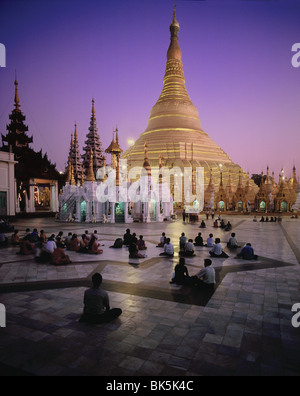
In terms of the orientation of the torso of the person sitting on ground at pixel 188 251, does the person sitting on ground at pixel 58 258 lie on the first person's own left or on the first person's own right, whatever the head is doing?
on the first person's own left

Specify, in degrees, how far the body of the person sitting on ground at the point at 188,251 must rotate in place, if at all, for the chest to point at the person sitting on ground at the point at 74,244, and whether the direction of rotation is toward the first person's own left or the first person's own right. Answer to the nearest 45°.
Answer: approximately 45° to the first person's own left

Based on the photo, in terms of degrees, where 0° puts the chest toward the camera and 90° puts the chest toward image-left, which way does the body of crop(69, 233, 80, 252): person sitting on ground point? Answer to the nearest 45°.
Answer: approximately 180°

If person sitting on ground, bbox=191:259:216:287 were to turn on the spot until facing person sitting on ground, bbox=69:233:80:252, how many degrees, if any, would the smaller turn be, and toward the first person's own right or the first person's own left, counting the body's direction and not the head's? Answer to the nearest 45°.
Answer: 0° — they already face them

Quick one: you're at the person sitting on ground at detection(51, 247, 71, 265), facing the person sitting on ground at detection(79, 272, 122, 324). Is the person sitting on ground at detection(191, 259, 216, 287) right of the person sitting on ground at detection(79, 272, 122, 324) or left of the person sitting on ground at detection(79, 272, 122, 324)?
left

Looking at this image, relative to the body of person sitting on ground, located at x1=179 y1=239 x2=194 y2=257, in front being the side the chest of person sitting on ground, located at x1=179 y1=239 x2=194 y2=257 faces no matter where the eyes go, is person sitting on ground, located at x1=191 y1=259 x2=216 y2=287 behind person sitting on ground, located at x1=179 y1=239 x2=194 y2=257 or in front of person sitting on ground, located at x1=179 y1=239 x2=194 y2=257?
behind

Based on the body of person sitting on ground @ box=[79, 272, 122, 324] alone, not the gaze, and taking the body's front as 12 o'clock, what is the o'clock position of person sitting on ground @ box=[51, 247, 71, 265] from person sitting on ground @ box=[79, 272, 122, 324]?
person sitting on ground @ box=[51, 247, 71, 265] is roughly at 10 o'clock from person sitting on ground @ box=[79, 272, 122, 324].
